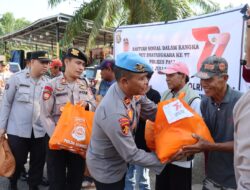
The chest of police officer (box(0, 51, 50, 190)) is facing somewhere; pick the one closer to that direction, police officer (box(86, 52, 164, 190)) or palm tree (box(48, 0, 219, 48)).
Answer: the police officer

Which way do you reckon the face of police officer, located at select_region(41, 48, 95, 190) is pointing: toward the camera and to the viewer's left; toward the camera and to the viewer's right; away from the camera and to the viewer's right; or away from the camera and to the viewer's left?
toward the camera and to the viewer's right

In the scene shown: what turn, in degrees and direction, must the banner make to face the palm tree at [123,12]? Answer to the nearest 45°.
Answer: approximately 135° to its right

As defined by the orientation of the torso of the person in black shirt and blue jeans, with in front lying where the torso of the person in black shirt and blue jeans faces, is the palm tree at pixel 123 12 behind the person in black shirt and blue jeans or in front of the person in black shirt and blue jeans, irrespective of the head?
behind

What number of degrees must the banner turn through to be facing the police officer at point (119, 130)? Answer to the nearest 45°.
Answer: approximately 45° to its left

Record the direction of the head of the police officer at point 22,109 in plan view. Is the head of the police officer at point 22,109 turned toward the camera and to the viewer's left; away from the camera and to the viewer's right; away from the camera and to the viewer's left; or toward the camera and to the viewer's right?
toward the camera and to the viewer's right

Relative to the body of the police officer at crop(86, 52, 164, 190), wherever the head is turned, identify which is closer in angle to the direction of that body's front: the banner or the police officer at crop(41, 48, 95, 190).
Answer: the banner

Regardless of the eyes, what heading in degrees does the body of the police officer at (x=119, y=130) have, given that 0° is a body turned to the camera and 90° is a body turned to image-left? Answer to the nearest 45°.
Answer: approximately 270°

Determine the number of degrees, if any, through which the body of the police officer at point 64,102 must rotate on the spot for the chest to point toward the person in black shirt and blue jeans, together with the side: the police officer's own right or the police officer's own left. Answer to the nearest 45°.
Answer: approximately 90° to the police officer's own left

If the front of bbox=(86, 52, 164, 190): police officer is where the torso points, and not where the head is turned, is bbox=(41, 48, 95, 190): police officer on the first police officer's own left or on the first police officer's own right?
on the first police officer's own left

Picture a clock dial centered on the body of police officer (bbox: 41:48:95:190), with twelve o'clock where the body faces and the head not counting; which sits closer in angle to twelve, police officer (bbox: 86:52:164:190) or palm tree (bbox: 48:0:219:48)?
the police officer
